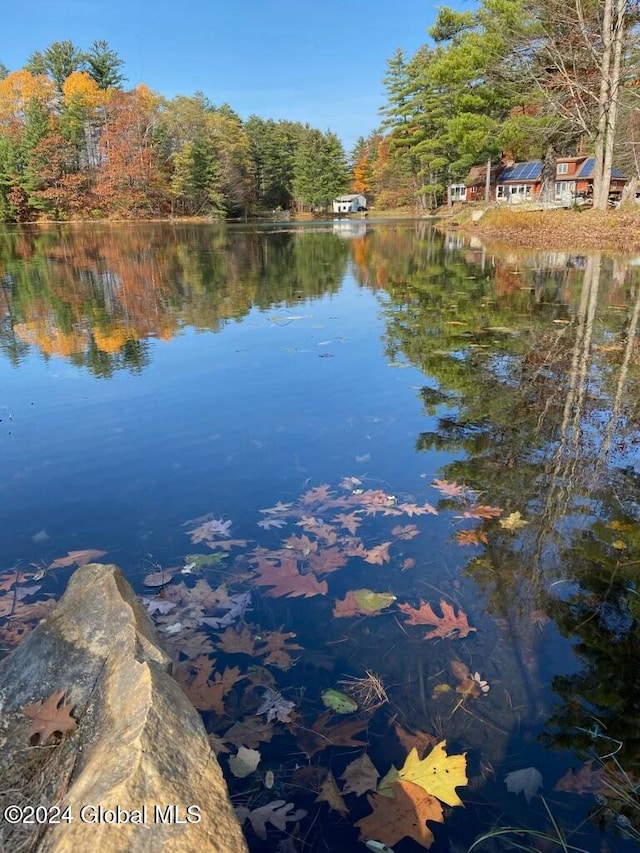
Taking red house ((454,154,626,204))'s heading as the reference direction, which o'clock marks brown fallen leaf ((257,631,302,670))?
The brown fallen leaf is roughly at 12 o'clock from the red house.

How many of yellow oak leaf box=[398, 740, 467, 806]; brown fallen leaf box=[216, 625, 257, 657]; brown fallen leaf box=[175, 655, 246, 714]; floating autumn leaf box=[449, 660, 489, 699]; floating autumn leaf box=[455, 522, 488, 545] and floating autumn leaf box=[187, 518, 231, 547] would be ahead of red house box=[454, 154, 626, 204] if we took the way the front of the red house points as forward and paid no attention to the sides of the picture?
6

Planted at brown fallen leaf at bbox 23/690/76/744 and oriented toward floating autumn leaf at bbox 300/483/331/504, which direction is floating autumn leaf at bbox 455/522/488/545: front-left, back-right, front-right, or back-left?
front-right

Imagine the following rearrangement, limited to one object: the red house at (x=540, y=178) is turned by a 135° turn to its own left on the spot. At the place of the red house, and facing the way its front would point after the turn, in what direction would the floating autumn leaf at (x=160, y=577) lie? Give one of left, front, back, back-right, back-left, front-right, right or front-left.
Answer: back-right

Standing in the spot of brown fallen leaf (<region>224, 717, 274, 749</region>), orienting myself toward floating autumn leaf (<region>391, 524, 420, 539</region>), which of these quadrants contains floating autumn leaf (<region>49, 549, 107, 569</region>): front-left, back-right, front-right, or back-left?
front-left

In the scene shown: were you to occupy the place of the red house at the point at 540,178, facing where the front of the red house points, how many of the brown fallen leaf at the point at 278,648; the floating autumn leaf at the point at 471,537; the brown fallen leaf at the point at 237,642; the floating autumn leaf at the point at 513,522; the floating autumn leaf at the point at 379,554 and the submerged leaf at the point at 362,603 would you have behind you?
0

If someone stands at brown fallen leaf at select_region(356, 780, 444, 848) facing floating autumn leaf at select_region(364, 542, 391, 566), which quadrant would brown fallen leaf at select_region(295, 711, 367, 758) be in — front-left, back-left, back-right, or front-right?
front-left

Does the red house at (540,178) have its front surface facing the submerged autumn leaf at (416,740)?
yes

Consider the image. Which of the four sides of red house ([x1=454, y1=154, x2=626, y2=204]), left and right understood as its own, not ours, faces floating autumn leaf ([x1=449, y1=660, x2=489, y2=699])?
front

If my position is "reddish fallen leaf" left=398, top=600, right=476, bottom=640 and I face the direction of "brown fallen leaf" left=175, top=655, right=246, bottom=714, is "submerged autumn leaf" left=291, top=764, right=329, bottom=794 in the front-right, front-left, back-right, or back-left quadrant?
front-left

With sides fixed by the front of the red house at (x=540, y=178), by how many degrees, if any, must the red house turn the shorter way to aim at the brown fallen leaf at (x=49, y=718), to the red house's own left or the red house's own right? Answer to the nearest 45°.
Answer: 0° — it already faces it

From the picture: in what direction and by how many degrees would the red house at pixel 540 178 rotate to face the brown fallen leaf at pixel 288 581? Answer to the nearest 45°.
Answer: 0° — it already faces it

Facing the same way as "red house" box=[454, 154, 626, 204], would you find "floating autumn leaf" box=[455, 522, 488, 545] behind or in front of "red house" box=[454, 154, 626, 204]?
in front

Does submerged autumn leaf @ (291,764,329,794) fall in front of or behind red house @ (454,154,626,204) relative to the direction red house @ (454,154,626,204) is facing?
in front

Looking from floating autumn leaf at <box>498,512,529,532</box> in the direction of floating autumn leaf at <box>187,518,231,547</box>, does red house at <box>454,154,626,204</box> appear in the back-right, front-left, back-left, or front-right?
back-right

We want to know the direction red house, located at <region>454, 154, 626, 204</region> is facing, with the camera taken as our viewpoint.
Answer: facing the viewer

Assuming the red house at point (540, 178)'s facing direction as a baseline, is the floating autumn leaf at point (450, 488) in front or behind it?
in front

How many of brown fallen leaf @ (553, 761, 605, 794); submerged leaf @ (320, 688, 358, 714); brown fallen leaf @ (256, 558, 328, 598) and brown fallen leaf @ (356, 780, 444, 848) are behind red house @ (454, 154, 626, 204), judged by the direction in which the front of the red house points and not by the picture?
0

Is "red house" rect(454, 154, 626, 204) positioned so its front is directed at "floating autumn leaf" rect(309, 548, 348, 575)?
yes

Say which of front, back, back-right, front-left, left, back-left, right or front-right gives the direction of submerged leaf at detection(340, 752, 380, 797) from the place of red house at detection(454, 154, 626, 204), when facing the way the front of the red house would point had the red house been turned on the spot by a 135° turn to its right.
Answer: back-left

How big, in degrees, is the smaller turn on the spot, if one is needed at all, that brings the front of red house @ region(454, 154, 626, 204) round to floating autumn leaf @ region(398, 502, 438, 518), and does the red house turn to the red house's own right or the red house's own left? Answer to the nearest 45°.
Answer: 0° — it already faces it

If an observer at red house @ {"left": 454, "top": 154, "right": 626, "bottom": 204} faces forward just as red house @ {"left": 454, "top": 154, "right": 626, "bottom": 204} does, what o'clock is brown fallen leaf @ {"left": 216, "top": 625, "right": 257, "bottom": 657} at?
The brown fallen leaf is roughly at 12 o'clock from the red house.
